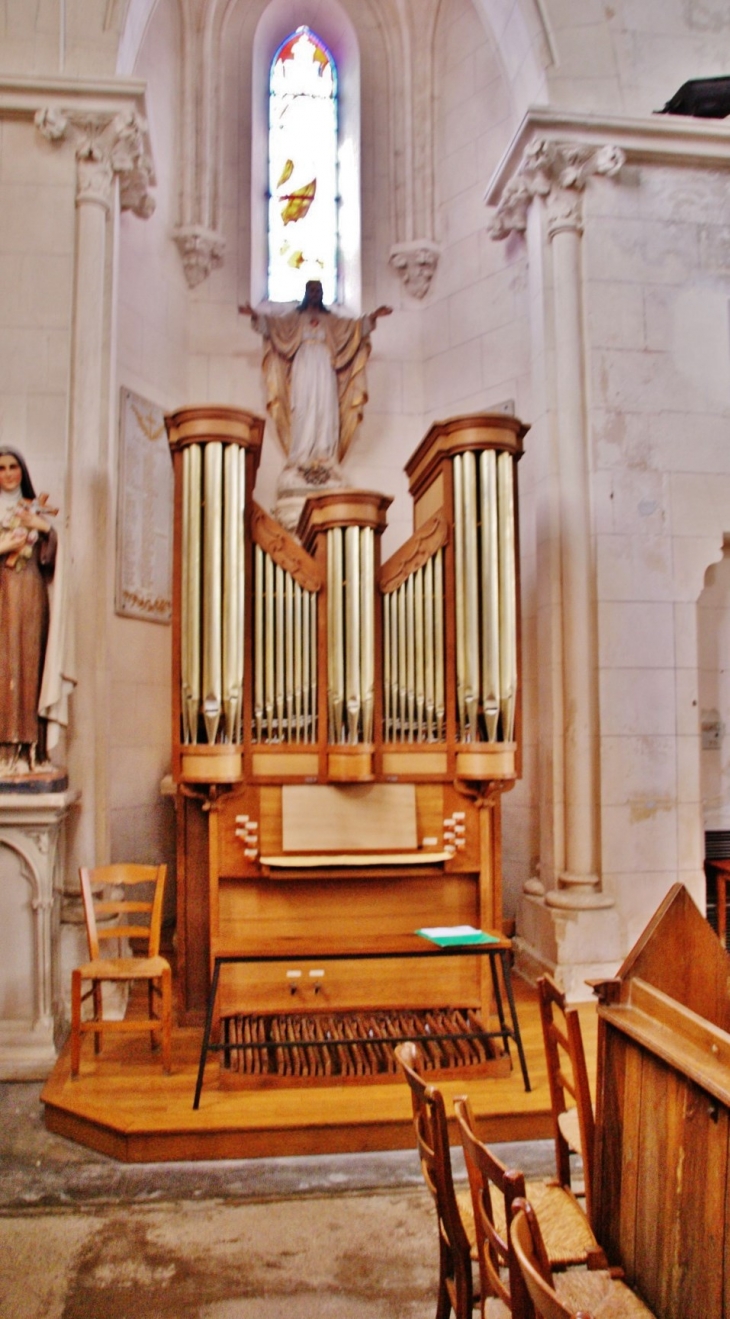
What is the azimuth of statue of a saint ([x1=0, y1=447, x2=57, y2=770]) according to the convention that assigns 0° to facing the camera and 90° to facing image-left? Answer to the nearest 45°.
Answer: approximately 0°

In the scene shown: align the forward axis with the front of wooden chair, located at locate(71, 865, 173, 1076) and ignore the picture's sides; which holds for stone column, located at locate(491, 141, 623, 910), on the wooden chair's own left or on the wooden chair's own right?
on the wooden chair's own left

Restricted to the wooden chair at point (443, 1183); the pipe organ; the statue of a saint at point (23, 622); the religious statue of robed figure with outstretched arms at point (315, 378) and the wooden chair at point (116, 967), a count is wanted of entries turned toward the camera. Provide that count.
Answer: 4

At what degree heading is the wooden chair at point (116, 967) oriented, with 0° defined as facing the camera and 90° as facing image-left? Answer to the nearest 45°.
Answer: approximately 0°

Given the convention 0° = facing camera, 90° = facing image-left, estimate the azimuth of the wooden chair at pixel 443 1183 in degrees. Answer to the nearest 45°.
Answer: approximately 270°

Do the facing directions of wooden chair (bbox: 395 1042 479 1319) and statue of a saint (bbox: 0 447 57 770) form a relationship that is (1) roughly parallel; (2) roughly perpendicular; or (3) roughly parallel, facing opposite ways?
roughly perpendicular

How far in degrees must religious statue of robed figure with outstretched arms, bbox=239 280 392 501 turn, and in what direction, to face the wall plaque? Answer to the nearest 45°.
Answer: approximately 45° to its right
